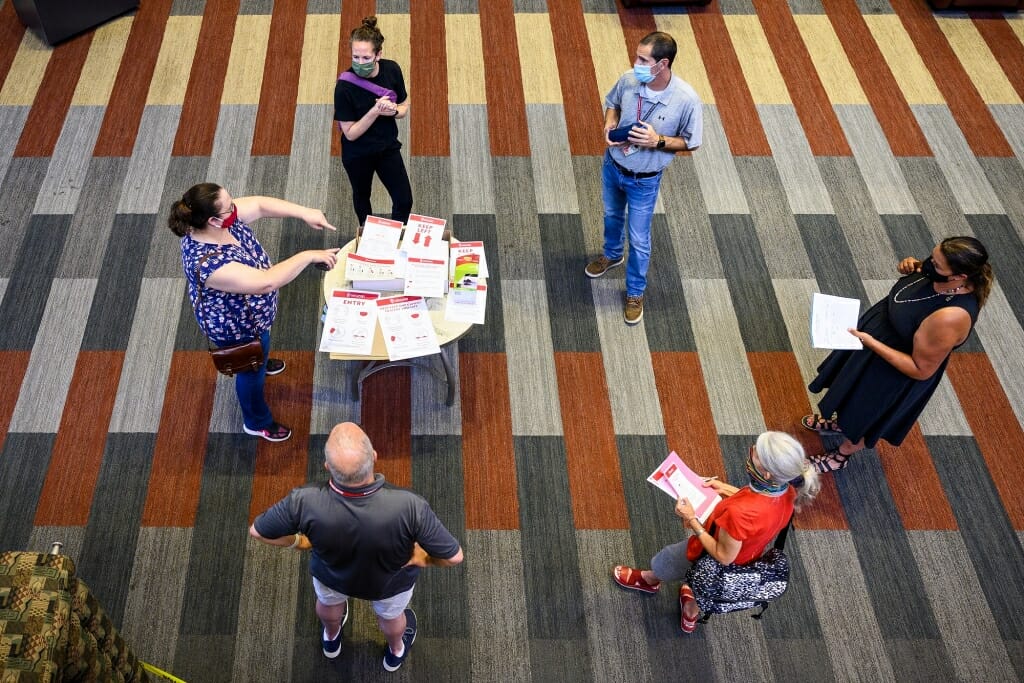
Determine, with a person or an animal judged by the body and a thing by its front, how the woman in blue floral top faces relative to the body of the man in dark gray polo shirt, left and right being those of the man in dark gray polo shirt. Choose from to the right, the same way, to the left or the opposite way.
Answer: to the right

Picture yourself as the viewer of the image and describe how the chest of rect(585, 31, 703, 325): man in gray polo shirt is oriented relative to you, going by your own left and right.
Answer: facing the viewer and to the left of the viewer

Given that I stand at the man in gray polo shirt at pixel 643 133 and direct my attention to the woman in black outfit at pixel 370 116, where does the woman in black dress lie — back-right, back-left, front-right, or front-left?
back-left

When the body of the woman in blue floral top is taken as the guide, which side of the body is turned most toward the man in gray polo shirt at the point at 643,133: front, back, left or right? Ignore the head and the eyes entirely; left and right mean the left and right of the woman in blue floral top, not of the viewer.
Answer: front

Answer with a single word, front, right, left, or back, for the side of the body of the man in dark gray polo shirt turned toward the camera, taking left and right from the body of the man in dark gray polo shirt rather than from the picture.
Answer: back

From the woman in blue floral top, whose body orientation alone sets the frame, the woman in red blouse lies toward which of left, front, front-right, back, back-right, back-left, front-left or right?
front-right

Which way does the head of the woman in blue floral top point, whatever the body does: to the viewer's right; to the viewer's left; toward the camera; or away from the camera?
to the viewer's right

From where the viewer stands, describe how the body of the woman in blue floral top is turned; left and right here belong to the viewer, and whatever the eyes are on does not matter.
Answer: facing to the right of the viewer

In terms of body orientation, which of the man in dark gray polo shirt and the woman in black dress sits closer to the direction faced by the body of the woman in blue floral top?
the woman in black dress

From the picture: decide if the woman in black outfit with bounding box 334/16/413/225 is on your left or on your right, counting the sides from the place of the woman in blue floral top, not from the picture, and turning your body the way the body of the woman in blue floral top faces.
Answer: on your left

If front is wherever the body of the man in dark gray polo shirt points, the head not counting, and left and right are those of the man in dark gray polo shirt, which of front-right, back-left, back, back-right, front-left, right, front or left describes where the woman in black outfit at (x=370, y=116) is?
front

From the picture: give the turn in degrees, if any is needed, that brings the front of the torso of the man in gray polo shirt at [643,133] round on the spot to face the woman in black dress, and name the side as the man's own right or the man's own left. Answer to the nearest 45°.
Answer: approximately 90° to the man's own left

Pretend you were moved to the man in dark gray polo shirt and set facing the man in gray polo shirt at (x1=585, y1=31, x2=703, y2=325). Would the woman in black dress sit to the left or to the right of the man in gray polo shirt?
right

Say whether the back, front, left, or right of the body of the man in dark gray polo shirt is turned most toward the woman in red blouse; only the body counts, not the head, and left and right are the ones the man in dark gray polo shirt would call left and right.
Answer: right
